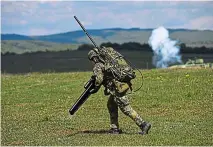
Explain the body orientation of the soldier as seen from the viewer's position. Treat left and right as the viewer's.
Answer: facing to the left of the viewer
